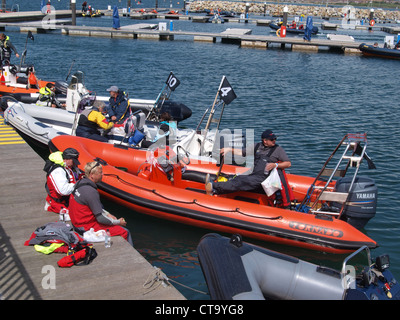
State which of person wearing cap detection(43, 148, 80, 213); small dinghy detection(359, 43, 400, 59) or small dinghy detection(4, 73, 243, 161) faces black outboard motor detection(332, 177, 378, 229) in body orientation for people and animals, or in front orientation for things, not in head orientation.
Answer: the person wearing cap

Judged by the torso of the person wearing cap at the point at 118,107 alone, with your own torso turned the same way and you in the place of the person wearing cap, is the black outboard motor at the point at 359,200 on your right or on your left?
on your left

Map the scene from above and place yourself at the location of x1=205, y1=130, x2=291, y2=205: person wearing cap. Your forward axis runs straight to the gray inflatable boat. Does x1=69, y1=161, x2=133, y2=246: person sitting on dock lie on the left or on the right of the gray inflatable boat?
right

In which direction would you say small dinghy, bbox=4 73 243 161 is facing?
to the viewer's left

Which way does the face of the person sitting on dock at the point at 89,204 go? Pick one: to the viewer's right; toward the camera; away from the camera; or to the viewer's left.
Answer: to the viewer's right

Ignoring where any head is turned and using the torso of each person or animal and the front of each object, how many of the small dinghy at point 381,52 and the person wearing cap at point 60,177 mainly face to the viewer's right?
1

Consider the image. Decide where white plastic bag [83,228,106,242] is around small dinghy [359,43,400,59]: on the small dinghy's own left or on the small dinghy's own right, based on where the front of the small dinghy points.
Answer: on the small dinghy's own left

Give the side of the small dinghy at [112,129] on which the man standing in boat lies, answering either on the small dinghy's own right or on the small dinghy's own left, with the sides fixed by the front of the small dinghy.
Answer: on the small dinghy's own right

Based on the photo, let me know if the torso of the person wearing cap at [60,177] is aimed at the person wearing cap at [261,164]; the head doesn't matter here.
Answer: yes

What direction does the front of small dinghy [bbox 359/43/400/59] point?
to the viewer's left

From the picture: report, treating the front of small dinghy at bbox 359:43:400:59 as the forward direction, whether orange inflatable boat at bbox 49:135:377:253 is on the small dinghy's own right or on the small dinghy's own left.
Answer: on the small dinghy's own left

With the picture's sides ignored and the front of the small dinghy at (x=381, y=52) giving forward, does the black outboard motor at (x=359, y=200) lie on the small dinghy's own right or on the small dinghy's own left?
on the small dinghy's own left

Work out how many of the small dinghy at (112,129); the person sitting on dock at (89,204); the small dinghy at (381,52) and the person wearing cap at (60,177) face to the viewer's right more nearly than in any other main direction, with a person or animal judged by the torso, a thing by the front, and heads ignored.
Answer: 2

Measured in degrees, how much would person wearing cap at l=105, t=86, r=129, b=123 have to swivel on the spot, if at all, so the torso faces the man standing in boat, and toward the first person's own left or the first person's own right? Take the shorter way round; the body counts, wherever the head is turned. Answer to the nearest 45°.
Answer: approximately 90° to the first person's own right

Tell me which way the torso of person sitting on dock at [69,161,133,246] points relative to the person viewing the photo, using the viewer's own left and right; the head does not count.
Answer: facing to the right of the viewer
